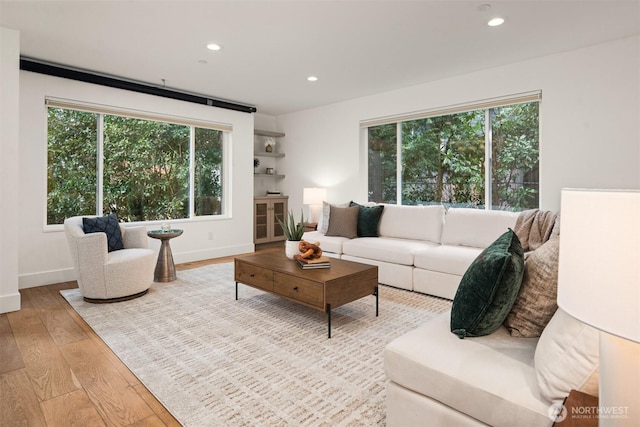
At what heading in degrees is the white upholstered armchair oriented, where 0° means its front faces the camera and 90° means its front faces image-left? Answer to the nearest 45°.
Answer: approximately 315°

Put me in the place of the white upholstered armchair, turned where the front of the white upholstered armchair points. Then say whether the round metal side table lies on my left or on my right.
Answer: on my left

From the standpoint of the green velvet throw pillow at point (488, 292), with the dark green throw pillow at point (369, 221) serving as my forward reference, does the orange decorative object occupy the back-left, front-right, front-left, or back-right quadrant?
front-left

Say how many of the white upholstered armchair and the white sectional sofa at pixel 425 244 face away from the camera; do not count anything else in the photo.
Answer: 0

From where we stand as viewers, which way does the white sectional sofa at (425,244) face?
facing the viewer and to the left of the viewer

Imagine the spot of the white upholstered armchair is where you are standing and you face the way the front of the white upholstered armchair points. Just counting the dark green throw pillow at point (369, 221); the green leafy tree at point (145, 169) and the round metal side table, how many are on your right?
0

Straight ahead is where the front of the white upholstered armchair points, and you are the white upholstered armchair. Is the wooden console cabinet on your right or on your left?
on your left

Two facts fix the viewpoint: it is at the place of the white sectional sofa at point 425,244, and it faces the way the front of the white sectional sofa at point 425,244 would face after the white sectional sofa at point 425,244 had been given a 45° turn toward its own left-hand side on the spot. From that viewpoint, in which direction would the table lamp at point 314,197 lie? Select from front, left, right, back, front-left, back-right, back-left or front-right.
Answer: back-right

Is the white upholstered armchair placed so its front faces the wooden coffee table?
yes

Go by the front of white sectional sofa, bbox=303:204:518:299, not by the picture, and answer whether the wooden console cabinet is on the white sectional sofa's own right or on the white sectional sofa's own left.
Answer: on the white sectional sofa's own right

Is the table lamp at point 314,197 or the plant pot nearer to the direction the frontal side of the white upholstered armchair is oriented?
the plant pot

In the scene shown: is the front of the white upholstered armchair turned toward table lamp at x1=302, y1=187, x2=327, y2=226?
no

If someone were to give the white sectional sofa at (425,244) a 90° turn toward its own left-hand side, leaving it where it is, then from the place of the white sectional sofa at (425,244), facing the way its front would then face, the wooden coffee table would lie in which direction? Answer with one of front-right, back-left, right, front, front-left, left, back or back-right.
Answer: right

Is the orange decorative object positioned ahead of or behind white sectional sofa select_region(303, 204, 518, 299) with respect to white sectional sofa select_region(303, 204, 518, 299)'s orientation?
ahead
